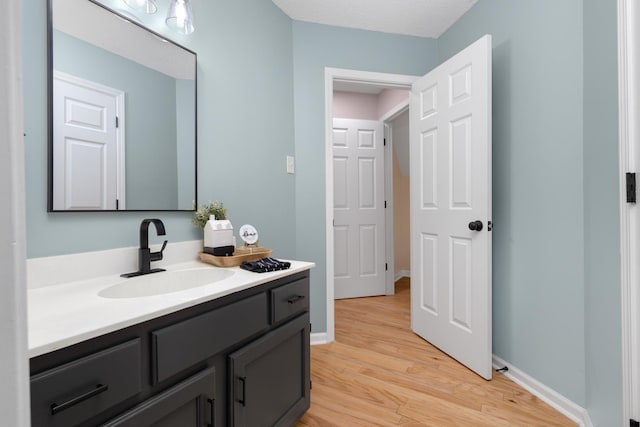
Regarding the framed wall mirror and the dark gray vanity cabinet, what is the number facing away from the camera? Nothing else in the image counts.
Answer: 0

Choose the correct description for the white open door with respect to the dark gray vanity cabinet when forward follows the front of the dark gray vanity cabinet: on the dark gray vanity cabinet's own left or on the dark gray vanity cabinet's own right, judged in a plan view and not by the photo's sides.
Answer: on the dark gray vanity cabinet's own left

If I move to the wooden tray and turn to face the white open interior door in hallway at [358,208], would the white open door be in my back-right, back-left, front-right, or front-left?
front-right

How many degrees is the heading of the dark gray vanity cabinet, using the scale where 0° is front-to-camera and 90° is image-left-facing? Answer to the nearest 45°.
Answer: approximately 315°

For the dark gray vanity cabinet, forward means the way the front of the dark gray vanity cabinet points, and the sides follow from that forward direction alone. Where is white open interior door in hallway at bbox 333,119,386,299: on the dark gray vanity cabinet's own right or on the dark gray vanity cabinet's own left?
on the dark gray vanity cabinet's own left

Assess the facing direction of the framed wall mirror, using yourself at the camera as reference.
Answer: facing the viewer and to the right of the viewer
